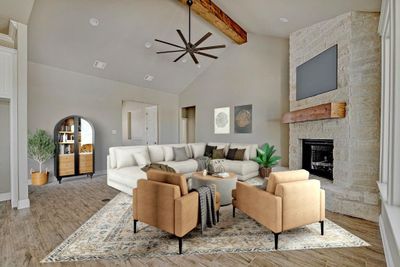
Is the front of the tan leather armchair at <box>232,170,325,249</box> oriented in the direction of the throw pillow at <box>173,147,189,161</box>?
yes

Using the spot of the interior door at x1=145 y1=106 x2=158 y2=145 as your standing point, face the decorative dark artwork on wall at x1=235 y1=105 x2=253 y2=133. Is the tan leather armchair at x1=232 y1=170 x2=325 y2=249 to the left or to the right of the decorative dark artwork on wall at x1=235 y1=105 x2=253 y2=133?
right

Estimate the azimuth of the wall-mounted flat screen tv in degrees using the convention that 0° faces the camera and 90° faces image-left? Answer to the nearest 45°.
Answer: approximately 45°

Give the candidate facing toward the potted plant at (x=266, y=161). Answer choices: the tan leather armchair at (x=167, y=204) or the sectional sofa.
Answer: the tan leather armchair

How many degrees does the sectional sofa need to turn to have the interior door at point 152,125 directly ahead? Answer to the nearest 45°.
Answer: approximately 180°

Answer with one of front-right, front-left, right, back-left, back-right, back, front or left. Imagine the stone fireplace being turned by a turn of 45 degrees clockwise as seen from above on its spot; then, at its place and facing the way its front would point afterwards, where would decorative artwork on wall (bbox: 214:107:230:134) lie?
front-right

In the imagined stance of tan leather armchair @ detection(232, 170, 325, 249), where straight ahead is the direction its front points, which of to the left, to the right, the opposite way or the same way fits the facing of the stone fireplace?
to the left

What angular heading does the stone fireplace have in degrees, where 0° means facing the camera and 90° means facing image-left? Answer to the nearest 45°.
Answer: approximately 45°

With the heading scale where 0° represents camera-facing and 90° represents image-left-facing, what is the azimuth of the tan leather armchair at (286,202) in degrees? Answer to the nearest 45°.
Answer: approximately 135°

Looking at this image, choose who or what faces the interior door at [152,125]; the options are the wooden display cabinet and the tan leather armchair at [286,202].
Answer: the tan leather armchair

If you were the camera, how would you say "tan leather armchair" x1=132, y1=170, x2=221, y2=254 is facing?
facing away from the viewer and to the right of the viewer
